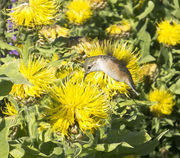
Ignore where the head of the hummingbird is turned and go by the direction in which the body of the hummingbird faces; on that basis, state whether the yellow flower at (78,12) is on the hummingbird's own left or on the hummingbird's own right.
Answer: on the hummingbird's own right

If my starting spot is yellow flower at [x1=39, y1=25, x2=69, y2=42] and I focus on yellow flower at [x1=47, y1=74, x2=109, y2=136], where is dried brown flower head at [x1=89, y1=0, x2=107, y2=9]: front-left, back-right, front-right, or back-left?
back-left

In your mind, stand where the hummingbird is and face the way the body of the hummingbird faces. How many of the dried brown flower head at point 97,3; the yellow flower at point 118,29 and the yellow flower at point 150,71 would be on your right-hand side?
3

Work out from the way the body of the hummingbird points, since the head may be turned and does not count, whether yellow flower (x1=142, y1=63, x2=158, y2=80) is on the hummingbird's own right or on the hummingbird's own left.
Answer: on the hummingbird's own right

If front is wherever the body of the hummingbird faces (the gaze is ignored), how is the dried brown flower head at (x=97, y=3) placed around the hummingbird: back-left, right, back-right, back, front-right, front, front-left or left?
right

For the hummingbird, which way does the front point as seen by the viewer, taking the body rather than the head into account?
to the viewer's left

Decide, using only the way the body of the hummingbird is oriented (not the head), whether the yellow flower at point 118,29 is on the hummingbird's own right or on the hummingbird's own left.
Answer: on the hummingbird's own right

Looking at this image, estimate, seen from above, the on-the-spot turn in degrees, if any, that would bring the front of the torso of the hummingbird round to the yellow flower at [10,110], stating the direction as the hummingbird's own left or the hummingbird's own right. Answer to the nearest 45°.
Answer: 0° — it already faces it
